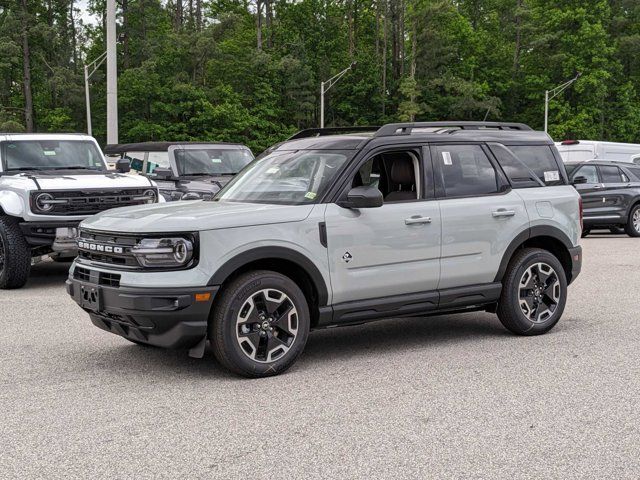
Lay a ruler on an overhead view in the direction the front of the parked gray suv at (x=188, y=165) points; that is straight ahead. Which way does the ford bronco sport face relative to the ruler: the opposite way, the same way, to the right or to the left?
to the right

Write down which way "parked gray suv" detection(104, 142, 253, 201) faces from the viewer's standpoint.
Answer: facing the viewer and to the right of the viewer

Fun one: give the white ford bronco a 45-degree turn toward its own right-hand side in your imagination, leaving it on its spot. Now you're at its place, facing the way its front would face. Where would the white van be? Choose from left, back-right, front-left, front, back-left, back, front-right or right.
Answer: back-left

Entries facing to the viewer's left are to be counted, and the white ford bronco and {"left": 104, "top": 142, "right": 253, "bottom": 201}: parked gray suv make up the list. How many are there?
0

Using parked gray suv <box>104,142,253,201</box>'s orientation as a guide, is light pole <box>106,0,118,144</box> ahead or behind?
behind

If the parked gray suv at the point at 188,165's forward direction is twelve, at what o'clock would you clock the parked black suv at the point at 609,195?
the parked black suv at the point at 609,195 is roughly at 10 o'clock from the parked gray suv at the point at 188,165.

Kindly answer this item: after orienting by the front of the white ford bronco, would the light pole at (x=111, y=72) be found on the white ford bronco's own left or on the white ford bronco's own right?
on the white ford bronco's own left

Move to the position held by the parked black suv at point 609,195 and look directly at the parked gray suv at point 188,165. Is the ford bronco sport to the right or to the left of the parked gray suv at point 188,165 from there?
left

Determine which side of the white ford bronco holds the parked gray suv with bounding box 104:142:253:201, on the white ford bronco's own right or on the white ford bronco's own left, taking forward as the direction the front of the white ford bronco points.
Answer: on the white ford bronco's own left

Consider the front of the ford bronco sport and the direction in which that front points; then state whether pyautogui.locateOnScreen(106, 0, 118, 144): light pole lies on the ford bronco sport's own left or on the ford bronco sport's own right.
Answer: on the ford bronco sport's own right

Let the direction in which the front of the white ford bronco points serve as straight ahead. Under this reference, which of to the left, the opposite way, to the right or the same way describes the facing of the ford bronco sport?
to the right
